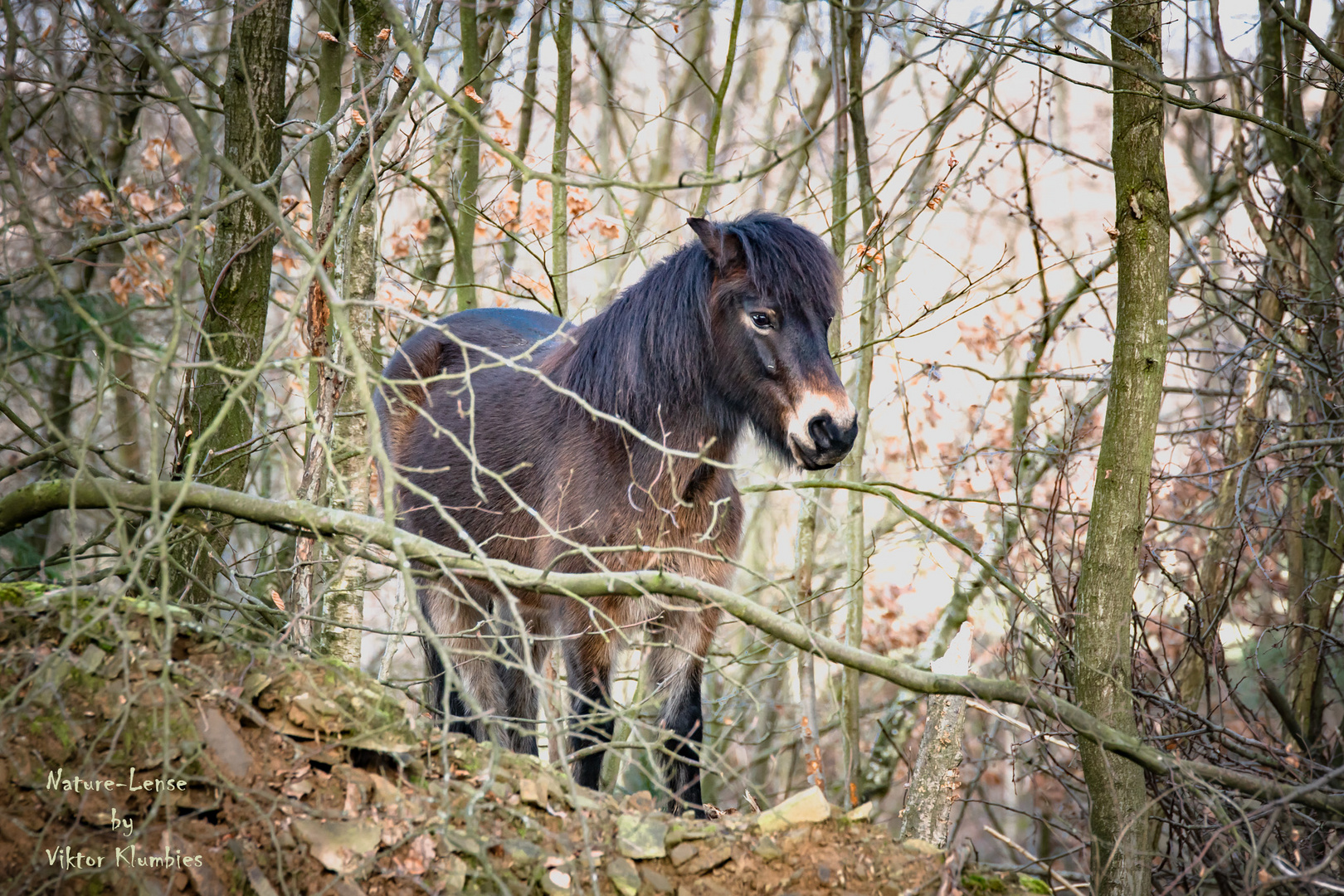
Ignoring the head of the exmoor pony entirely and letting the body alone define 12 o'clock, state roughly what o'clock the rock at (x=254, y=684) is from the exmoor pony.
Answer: The rock is roughly at 3 o'clock from the exmoor pony.

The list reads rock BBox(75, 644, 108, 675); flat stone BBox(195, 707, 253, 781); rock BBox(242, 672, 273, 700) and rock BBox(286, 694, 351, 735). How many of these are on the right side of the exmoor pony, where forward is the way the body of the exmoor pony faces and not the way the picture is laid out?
4

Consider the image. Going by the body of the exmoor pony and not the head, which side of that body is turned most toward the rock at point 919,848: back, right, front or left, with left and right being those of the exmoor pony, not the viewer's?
front

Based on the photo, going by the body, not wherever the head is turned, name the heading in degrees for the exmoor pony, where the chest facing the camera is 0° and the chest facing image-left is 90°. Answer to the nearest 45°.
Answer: approximately 315°

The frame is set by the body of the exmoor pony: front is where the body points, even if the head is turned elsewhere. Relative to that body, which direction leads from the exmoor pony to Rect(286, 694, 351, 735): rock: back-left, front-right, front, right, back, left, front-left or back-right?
right

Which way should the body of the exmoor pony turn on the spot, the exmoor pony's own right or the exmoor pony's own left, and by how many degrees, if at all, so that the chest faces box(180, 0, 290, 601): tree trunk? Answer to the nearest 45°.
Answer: approximately 135° to the exmoor pony's own right

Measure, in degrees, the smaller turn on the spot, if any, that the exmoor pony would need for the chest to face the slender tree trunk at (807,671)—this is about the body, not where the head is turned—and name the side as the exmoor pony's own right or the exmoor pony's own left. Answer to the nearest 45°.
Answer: approximately 90° to the exmoor pony's own left

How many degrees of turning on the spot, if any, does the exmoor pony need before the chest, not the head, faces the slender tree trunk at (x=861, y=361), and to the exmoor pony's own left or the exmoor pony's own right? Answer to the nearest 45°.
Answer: approximately 90° to the exmoor pony's own left

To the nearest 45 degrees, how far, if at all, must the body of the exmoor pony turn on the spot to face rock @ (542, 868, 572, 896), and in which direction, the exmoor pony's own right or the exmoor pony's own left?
approximately 45° to the exmoor pony's own right

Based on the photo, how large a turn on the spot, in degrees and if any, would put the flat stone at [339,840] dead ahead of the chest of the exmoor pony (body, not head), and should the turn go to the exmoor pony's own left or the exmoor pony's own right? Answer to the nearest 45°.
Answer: approximately 90° to the exmoor pony's own right

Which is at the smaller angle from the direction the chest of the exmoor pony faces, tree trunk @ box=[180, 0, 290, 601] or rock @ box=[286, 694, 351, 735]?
the rock

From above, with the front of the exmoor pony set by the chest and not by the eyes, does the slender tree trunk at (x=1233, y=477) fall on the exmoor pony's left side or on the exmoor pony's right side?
on the exmoor pony's left side
